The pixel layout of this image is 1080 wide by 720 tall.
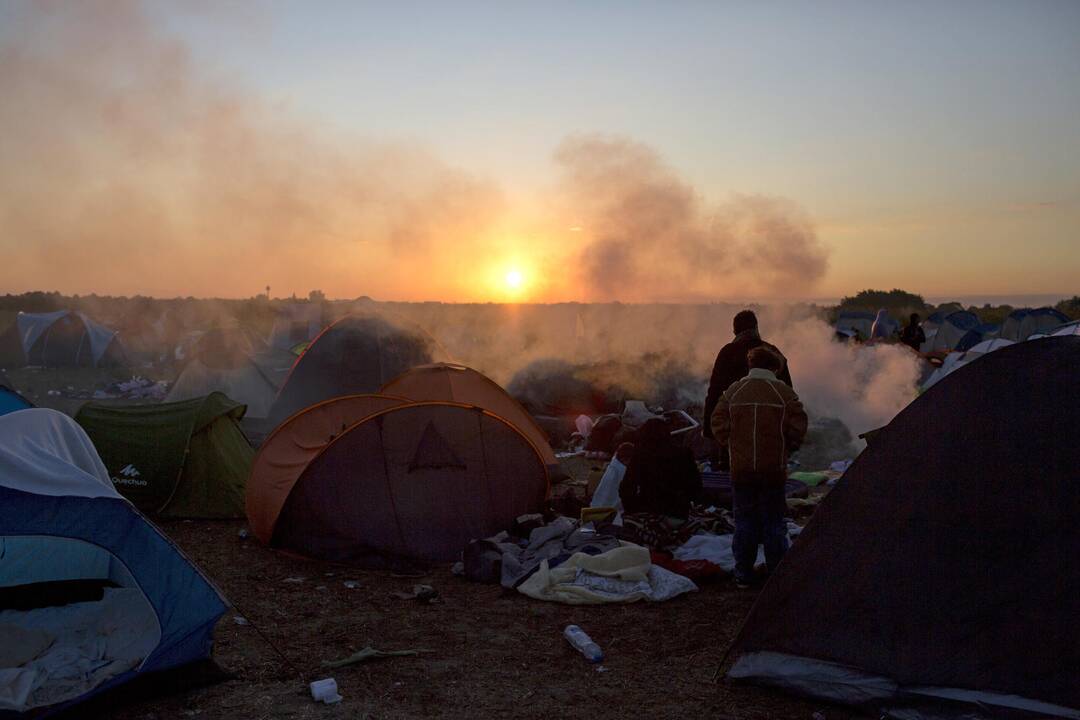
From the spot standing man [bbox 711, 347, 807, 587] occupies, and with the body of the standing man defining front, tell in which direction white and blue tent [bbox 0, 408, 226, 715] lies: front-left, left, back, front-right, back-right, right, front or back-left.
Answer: back-left

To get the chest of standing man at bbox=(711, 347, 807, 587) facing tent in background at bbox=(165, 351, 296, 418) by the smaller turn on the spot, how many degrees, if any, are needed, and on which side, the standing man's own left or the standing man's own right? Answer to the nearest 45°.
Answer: approximately 45° to the standing man's own left

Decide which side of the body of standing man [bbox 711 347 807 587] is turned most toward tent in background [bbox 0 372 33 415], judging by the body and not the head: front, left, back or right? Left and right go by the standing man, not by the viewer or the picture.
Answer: left

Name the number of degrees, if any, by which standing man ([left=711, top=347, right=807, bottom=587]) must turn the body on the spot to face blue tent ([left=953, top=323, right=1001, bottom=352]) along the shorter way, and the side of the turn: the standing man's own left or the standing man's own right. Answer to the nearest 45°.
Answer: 0° — they already face it

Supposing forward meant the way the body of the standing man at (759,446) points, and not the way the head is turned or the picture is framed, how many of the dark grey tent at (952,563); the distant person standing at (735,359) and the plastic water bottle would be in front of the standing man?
1

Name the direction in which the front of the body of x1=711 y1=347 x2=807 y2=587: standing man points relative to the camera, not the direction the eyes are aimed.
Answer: away from the camera

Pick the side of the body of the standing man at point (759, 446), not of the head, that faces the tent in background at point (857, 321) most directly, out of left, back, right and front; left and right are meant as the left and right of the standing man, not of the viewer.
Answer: front

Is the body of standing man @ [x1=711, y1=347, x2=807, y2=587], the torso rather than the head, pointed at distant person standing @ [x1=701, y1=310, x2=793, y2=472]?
yes

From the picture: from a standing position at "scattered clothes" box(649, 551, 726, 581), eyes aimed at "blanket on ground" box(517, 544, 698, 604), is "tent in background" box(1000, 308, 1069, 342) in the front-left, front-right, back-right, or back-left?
back-right

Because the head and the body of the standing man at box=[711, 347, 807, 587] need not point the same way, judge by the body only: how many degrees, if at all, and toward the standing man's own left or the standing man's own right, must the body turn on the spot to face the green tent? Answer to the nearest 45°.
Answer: approximately 90° to the standing man's own left

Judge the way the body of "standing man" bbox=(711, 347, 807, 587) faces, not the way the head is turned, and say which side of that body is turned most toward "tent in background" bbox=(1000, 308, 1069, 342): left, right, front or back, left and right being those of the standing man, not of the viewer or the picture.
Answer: front

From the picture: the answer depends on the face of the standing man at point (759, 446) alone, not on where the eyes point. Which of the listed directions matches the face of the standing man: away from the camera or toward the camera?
away from the camera

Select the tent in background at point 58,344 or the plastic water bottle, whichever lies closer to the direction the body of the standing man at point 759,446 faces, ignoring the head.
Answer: the tent in background
